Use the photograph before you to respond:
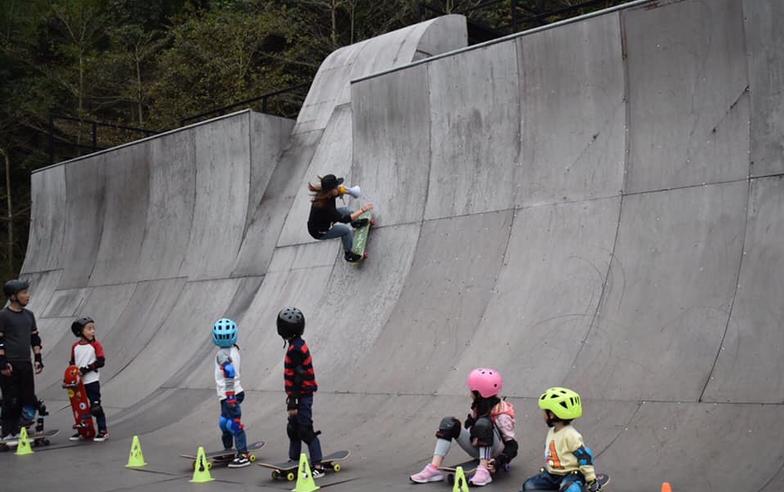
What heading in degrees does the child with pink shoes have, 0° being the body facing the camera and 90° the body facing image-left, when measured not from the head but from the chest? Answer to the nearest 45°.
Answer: approximately 45°

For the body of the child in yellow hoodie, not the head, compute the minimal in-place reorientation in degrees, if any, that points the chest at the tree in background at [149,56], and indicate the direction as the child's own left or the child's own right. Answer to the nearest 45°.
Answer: approximately 90° to the child's own right

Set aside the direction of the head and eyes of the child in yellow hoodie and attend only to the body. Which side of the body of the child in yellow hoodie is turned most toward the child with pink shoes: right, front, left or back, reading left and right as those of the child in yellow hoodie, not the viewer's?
right

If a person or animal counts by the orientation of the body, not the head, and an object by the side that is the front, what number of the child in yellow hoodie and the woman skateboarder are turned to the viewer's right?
1

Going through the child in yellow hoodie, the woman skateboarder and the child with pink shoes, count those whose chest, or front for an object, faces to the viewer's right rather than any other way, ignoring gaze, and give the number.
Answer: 1

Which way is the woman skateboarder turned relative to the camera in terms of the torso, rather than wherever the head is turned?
to the viewer's right

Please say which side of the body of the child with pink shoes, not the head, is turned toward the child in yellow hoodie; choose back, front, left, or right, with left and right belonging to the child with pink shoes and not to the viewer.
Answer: left

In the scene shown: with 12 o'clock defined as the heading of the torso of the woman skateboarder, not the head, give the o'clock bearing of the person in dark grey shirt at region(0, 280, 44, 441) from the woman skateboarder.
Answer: The person in dark grey shirt is roughly at 6 o'clock from the woman skateboarder.

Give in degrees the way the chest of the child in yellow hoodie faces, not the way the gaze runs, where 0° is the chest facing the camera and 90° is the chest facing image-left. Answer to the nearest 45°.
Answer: approximately 45°

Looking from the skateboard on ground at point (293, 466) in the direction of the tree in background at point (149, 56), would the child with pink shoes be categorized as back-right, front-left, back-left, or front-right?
back-right
